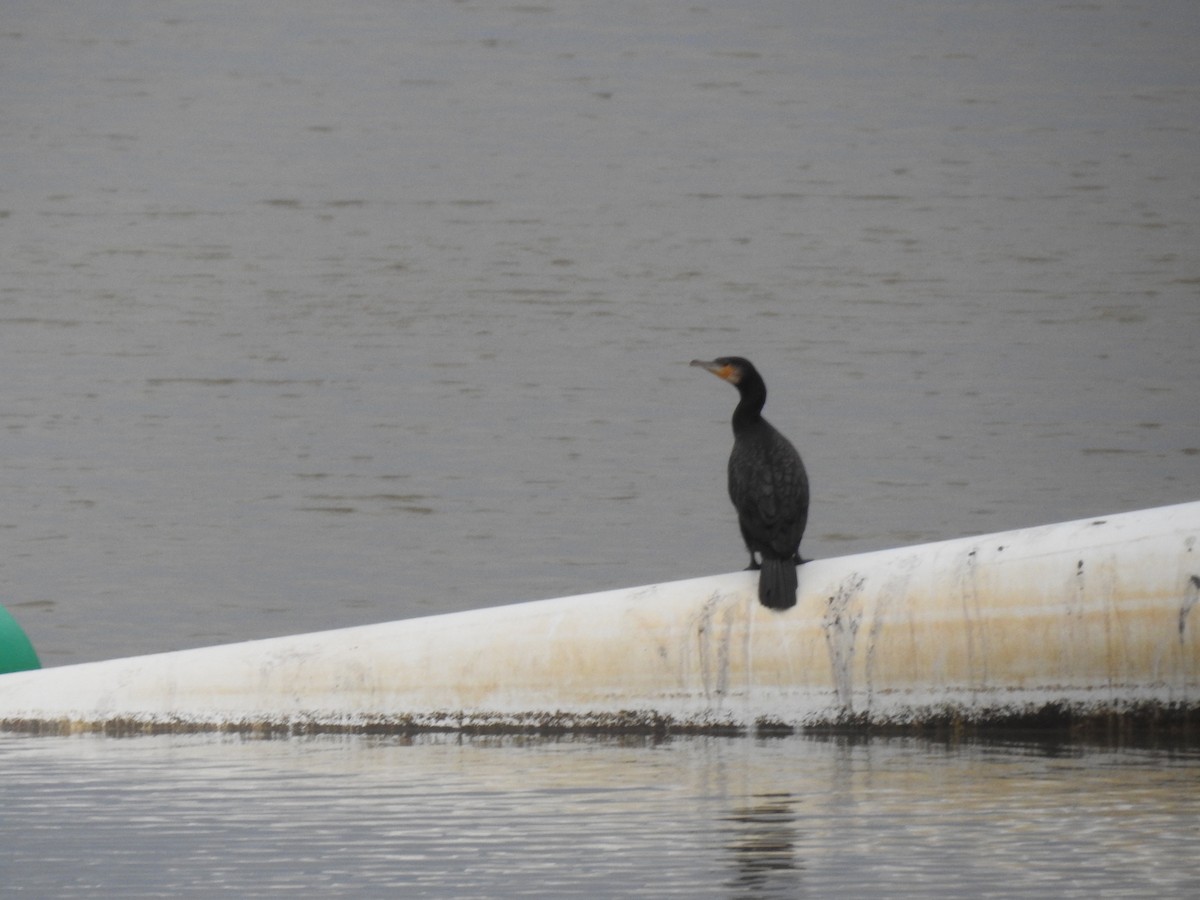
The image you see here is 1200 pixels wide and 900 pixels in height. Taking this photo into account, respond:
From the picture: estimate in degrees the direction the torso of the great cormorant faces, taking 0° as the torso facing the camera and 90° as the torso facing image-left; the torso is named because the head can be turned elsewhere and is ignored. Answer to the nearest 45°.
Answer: approximately 135°
